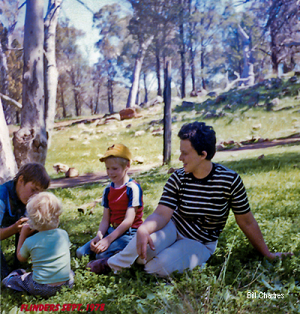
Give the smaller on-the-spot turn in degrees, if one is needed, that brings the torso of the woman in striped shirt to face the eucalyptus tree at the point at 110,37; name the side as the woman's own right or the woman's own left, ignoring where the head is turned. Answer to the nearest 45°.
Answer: approximately 135° to the woman's own right

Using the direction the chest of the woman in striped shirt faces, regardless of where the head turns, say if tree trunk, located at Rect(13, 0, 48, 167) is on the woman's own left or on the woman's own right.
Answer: on the woman's own right

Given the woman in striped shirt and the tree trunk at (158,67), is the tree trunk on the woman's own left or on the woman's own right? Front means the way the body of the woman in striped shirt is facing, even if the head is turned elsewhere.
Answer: on the woman's own right

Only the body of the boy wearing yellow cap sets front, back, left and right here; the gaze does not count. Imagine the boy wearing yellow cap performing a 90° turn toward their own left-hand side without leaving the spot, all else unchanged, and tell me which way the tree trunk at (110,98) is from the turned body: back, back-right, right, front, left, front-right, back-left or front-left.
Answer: back-left

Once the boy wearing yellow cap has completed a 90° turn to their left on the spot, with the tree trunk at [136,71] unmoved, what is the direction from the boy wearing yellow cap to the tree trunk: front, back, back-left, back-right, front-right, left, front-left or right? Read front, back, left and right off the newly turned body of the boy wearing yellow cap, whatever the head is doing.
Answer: back-left

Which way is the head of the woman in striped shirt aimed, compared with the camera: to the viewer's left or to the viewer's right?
to the viewer's left

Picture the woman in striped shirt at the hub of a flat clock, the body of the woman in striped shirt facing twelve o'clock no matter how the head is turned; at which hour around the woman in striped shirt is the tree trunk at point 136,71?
The tree trunk is roughly at 4 o'clock from the woman in striped shirt.

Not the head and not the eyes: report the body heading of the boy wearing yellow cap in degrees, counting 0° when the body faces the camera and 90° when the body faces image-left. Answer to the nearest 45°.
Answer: approximately 45°

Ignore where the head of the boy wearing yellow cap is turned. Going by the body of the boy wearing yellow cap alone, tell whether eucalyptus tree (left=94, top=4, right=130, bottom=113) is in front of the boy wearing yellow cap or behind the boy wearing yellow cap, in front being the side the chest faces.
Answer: behind

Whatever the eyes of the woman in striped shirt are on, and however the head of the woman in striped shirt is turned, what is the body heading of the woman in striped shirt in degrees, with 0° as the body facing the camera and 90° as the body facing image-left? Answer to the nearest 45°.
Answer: approximately 45°

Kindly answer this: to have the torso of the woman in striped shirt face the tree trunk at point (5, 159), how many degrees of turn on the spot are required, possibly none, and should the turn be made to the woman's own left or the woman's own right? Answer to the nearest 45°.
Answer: approximately 90° to the woman's own right
